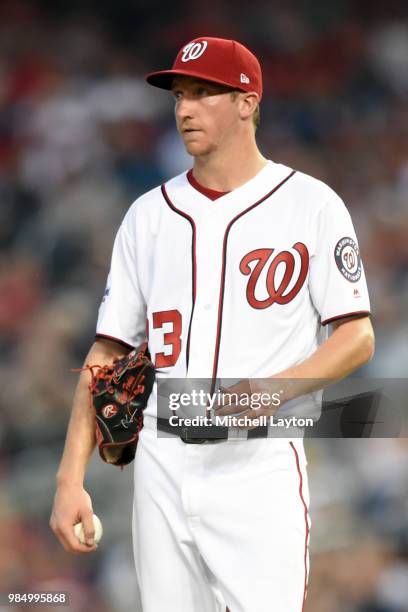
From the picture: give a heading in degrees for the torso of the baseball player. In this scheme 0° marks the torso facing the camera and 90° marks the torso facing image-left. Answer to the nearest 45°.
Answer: approximately 45°

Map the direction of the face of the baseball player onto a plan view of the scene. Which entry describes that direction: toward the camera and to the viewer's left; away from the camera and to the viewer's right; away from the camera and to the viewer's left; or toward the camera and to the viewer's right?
toward the camera and to the viewer's left
